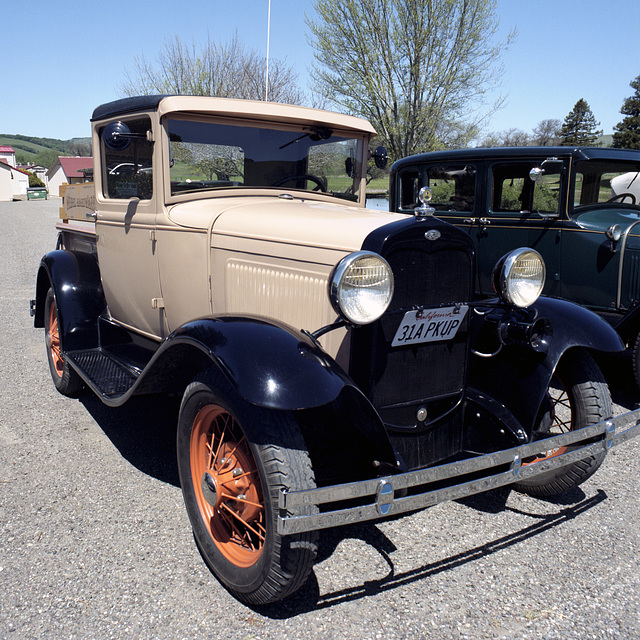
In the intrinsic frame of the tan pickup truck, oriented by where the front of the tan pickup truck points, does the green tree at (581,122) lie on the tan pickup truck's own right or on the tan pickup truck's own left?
on the tan pickup truck's own left

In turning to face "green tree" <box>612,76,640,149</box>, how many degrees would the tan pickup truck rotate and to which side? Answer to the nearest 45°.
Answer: approximately 90° to its left
